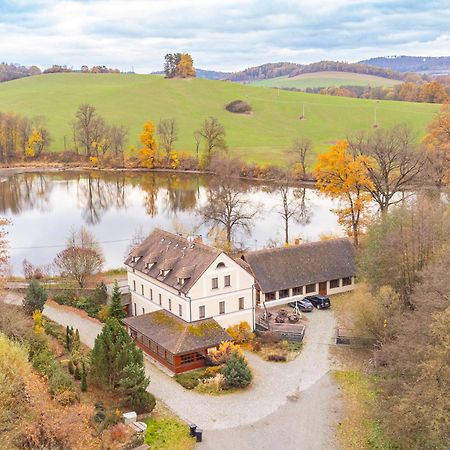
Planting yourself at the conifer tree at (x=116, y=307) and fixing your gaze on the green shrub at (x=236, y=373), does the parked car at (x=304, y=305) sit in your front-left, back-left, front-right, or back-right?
front-left

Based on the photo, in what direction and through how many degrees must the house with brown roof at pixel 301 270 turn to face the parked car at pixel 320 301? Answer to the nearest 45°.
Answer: approximately 45° to its left

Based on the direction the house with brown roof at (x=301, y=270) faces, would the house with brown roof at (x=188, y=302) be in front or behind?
in front

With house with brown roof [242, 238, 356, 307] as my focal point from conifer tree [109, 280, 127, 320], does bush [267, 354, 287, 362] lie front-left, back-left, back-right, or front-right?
front-right

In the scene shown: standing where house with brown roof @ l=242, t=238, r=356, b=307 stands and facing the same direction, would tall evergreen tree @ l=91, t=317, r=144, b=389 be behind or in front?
in front

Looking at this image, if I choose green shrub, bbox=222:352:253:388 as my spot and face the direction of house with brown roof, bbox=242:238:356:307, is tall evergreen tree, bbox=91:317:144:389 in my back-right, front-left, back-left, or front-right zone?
back-left

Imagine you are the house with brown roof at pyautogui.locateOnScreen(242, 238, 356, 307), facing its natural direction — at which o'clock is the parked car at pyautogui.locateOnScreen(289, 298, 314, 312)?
The parked car is roughly at 12 o'clock from the house with brown roof.

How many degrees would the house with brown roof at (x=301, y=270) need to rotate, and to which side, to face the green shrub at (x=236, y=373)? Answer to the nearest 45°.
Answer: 0° — it already faces it

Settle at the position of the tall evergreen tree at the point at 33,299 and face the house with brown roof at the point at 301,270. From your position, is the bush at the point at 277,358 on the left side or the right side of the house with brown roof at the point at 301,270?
right

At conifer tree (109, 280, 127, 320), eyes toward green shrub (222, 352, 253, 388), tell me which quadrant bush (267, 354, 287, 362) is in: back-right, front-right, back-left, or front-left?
front-left

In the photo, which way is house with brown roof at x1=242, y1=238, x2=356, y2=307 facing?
toward the camera

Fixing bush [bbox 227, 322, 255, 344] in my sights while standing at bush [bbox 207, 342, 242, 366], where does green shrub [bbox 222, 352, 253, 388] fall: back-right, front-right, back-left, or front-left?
back-right
